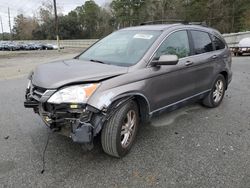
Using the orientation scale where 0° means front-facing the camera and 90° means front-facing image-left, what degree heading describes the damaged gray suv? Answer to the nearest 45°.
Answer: approximately 45°

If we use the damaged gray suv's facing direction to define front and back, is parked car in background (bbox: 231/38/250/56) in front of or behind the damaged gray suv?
behind
